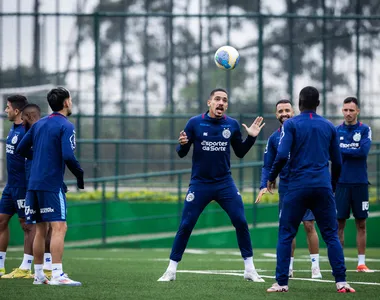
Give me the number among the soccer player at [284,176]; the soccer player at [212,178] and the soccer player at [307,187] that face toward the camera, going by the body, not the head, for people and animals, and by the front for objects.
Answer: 2

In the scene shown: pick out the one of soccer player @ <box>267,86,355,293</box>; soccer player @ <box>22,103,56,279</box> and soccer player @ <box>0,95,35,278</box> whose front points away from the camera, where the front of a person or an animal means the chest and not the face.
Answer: soccer player @ <box>267,86,355,293</box>

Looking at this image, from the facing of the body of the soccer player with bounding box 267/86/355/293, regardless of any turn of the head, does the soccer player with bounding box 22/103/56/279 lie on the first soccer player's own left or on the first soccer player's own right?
on the first soccer player's own left

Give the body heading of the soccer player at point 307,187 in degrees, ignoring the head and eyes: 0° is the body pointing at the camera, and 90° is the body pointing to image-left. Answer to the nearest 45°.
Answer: approximately 180°

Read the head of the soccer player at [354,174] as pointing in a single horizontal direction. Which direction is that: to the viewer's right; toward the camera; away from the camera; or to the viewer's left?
toward the camera

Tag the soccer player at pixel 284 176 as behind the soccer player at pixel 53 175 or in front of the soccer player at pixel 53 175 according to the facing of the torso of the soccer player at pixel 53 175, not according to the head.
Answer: in front

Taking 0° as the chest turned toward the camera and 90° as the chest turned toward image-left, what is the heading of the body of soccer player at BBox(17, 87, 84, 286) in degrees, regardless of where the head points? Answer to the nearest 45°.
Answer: approximately 225°

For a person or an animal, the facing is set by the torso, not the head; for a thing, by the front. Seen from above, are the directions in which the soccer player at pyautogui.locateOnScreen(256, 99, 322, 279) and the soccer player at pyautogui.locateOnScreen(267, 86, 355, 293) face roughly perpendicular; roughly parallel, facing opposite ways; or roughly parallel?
roughly parallel, facing opposite ways

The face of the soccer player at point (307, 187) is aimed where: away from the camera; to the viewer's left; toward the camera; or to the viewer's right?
away from the camera

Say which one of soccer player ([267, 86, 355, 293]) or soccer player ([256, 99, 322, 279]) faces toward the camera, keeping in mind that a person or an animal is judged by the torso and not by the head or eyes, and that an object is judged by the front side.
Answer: soccer player ([256, 99, 322, 279])

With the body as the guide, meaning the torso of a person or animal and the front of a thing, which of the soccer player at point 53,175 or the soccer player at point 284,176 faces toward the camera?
the soccer player at point 284,176

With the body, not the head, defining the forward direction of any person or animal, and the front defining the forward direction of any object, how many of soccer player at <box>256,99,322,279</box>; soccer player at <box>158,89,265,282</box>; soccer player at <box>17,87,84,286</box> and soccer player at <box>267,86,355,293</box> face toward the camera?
2

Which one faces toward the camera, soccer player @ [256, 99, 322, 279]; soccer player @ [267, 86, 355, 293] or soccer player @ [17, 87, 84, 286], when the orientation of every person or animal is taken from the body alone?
soccer player @ [256, 99, 322, 279]

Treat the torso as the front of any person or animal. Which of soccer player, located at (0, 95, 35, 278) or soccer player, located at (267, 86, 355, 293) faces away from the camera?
soccer player, located at (267, 86, 355, 293)

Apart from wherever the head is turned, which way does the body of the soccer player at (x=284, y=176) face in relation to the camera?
toward the camera
